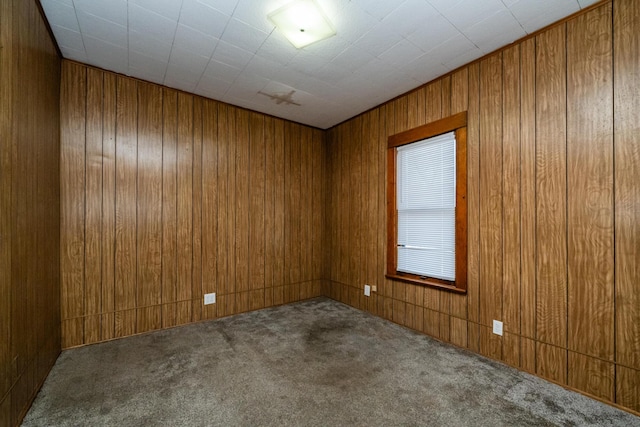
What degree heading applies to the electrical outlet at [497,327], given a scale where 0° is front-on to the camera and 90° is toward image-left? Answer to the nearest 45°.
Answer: approximately 45°

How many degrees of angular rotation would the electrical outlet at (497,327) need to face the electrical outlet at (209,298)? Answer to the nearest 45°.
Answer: approximately 45° to its right
